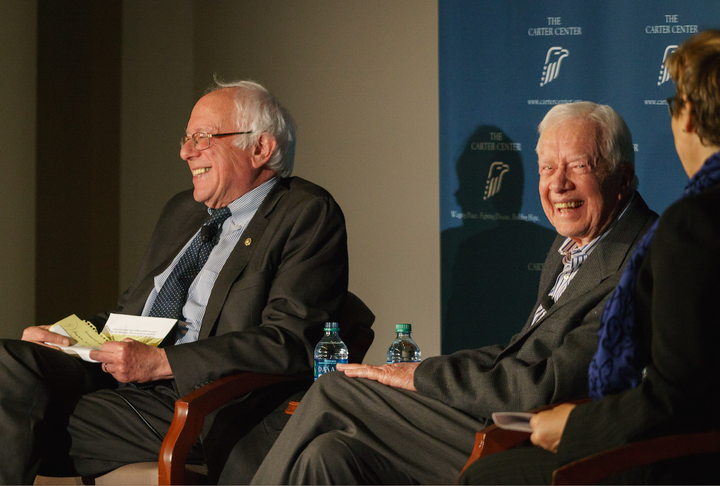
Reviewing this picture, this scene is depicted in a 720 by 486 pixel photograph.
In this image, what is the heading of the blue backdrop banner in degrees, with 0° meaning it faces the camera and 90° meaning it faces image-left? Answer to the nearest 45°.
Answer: approximately 0°

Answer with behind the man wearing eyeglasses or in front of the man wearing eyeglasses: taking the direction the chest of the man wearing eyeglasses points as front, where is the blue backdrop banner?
behind

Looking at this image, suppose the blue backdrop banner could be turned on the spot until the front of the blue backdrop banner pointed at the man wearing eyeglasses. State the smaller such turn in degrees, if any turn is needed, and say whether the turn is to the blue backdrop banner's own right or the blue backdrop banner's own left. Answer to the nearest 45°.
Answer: approximately 45° to the blue backdrop banner's own right
